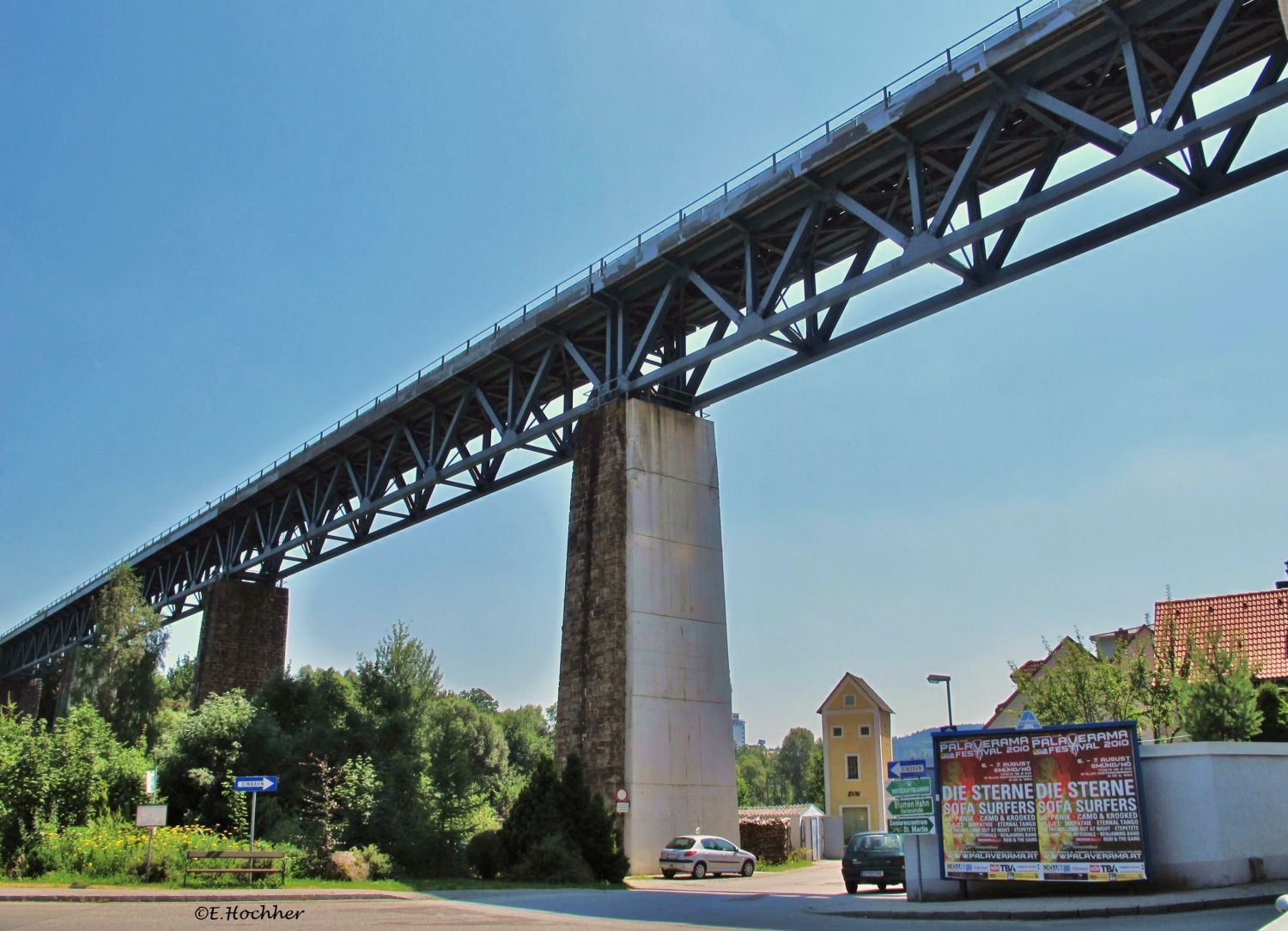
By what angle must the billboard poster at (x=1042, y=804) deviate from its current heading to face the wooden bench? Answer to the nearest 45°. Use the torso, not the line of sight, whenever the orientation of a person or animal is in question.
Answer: approximately 90° to its right

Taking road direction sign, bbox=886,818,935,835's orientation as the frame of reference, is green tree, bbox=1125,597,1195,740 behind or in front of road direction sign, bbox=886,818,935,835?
behind

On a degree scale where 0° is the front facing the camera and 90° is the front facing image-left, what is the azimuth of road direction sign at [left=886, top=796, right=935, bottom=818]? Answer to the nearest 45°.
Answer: approximately 0°

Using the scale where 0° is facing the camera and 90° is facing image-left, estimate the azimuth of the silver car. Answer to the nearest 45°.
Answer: approximately 225°

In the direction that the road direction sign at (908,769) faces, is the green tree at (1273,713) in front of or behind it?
behind

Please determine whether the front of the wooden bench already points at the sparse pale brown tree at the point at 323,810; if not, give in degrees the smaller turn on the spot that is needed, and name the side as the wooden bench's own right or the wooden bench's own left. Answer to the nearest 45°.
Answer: approximately 180°

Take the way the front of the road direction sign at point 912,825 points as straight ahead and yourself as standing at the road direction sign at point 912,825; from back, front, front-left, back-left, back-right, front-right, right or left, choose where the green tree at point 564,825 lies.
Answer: back-right
